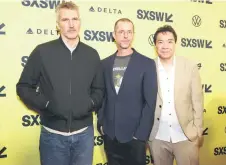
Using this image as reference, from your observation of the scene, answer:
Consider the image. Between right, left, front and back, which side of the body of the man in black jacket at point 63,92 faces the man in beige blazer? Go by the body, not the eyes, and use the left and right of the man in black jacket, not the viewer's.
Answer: left

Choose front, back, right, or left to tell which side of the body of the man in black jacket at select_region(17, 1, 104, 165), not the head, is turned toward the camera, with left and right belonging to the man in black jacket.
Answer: front

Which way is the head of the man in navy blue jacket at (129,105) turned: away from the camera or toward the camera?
toward the camera
